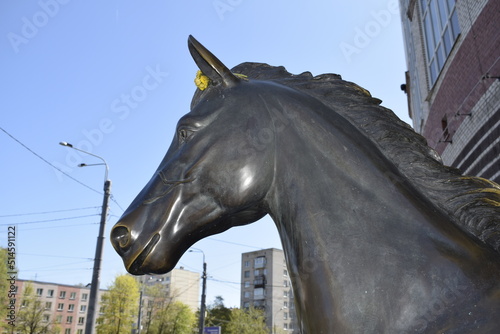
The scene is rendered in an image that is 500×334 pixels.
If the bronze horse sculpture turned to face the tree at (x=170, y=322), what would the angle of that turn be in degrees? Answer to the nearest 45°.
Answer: approximately 90° to its right

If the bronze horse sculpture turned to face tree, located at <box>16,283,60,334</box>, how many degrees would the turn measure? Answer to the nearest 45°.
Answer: approximately 45° to its right

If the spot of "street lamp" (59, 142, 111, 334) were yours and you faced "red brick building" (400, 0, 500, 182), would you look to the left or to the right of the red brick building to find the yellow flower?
right

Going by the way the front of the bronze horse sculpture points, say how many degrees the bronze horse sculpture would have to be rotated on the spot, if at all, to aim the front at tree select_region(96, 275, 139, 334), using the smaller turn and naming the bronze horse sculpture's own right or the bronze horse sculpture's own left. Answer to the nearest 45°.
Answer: approximately 45° to the bronze horse sculpture's own right

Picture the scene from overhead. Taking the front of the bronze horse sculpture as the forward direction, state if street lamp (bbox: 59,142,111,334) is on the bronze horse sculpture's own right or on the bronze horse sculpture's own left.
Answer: on the bronze horse sculpture's own right

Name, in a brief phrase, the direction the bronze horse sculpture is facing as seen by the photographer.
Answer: facing to the left of the viewer
